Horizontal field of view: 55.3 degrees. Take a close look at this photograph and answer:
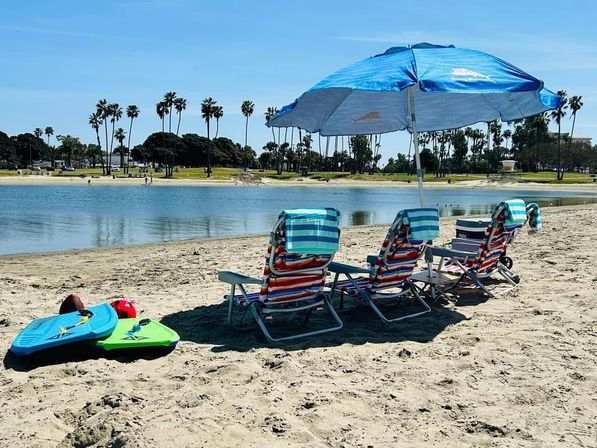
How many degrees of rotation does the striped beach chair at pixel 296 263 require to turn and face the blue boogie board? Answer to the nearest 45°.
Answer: approximately 45° to its left

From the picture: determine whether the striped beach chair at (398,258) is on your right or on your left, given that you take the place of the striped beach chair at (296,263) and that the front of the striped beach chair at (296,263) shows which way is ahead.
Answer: on your right

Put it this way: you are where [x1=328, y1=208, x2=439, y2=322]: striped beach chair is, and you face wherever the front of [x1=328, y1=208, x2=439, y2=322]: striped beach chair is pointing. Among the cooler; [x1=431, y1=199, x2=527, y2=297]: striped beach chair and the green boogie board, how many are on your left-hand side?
1

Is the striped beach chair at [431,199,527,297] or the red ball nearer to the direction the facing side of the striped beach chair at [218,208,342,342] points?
the red ball

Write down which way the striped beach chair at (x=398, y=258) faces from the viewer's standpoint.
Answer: facing away from the viewer and to the left of the viewer

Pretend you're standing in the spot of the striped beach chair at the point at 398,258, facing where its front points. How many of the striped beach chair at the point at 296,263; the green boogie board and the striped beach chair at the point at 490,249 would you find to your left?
2

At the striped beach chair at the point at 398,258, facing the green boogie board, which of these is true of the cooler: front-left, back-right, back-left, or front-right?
back-right

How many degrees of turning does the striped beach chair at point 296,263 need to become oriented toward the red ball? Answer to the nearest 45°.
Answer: approximately 45° to its left

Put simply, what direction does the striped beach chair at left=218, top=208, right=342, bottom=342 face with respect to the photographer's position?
facing away from the viewer and to the left of the viewer
